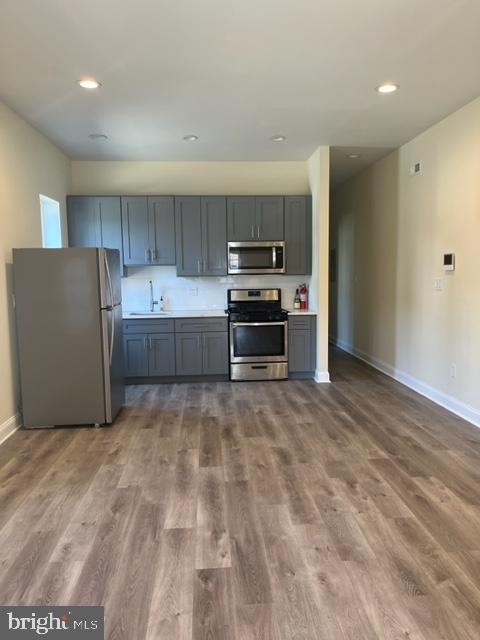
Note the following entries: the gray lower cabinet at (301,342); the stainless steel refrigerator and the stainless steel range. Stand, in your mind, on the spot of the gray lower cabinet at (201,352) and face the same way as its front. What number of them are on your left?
2

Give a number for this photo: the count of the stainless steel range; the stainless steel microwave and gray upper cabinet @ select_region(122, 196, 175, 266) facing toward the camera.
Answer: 3

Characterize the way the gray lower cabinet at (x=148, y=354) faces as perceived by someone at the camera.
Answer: facing the viewer

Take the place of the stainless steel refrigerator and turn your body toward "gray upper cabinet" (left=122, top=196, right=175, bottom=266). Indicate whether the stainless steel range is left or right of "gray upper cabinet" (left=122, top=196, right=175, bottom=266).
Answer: right

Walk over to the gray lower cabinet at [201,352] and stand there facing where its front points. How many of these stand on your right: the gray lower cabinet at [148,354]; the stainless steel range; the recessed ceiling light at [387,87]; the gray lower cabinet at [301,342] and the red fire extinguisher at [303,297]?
1

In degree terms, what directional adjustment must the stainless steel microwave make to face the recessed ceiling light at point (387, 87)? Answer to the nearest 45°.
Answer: approximately 45° to its left

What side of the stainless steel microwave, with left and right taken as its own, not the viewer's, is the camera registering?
front

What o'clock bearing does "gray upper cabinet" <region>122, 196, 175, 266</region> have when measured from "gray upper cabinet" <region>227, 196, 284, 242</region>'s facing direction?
"gray upper cabinet" <region>122, 196, 175, 266</region> is roughly at 3 o'clock from "gray upper cabinet" <region>227, 196, 284, 242</region>.

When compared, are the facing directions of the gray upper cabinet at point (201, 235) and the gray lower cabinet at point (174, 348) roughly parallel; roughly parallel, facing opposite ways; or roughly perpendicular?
roughly parallel

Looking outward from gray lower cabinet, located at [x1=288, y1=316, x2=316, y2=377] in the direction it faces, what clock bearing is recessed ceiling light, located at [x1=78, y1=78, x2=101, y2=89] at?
The recessed ceiling light is roughly at 1 o'clock from the gray lower cabinet.

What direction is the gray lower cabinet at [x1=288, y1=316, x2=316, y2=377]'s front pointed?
toward the camera

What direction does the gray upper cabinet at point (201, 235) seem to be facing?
toward the camera

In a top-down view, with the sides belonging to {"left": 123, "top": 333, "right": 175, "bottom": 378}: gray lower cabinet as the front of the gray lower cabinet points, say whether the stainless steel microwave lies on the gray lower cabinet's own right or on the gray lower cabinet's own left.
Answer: on the gray lower cabinet's own left

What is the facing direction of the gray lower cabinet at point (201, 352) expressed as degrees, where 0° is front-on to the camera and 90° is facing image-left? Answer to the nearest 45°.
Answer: approximately 0°

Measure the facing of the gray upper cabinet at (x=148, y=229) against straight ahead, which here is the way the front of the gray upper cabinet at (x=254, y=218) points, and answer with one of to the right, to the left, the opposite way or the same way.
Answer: the same way
